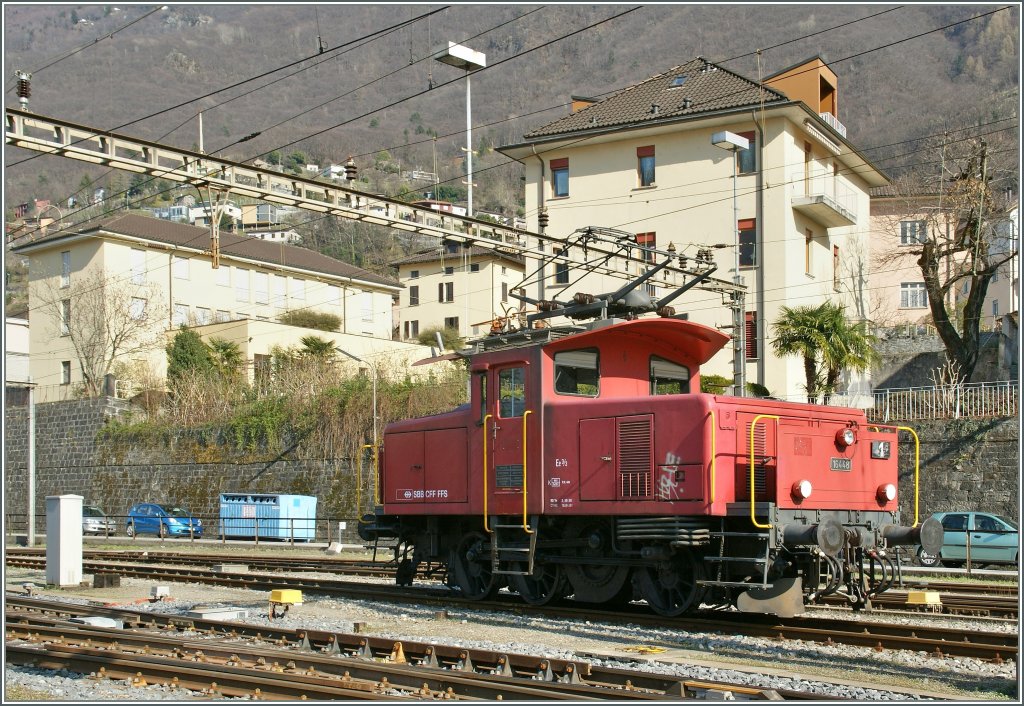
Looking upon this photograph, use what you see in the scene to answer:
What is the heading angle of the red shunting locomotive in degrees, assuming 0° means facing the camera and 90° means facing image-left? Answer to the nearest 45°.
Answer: approximately 315°

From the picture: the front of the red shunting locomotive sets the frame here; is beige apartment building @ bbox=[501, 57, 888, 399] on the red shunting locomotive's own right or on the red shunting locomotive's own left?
on the red shunting locomotive's own left

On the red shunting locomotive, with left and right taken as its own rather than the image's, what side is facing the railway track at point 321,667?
right
